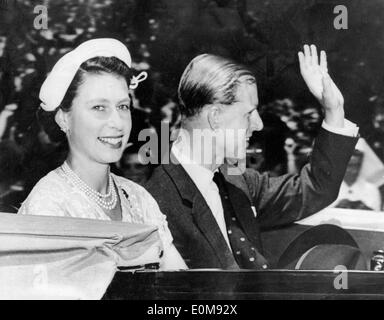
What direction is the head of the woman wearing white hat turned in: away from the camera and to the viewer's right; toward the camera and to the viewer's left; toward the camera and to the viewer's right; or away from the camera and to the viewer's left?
toward the camera and to the viewer's right

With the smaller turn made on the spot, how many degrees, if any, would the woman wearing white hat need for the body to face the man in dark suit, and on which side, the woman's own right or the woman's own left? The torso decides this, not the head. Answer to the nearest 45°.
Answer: approximately 45° to the woman's own left

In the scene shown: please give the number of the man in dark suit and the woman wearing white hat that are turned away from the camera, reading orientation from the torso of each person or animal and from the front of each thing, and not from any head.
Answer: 0

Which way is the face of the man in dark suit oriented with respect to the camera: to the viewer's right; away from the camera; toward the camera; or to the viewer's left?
to the viewer's right

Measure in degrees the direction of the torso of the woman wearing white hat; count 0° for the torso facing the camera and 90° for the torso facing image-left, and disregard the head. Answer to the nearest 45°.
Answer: approximately 315°

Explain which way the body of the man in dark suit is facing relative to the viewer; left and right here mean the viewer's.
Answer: facing the viewer and to the right of the viewer

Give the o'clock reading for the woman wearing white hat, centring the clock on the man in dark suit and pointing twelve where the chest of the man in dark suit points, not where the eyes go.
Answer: The woman wearing white hat is roughly at 4 o'clock from the man in dark suit.
